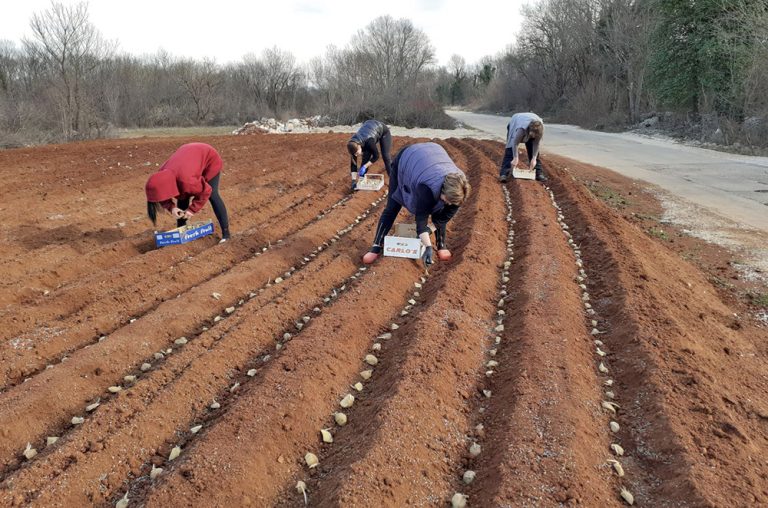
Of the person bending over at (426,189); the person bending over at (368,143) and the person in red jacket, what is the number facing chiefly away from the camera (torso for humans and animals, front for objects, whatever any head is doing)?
0

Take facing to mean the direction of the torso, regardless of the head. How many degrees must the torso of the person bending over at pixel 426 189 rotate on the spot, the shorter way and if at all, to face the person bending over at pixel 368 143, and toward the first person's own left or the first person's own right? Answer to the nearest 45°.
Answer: approximately 135° to the first person's own left

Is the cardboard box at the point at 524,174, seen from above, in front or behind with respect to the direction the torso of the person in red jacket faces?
behind

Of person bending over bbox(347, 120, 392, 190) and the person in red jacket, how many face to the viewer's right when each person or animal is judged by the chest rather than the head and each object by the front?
0

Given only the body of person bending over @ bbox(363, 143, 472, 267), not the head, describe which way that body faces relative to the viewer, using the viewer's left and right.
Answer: facing the viewer and to the right of the viewer

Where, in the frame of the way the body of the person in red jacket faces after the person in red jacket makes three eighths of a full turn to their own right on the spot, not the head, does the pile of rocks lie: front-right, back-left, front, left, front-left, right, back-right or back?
front

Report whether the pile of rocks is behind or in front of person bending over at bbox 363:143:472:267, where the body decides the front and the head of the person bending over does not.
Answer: behind

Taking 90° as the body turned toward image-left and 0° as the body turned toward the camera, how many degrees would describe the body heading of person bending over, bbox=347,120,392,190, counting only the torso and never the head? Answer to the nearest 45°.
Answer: approximately 45°

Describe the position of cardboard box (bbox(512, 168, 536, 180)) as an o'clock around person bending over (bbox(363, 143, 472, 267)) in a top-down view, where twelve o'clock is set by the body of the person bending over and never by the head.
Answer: The cardboard box is roughly at 8 o'clock from the person bending over.

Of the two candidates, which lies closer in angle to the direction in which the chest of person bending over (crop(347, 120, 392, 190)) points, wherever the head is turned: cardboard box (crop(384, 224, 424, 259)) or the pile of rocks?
the cardboard box

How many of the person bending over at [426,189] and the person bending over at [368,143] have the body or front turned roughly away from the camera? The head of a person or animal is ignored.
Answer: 0

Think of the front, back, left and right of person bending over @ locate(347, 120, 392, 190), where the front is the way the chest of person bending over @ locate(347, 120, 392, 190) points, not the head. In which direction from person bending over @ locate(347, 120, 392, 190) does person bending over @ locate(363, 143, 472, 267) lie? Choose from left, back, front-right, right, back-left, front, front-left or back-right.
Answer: front-left
